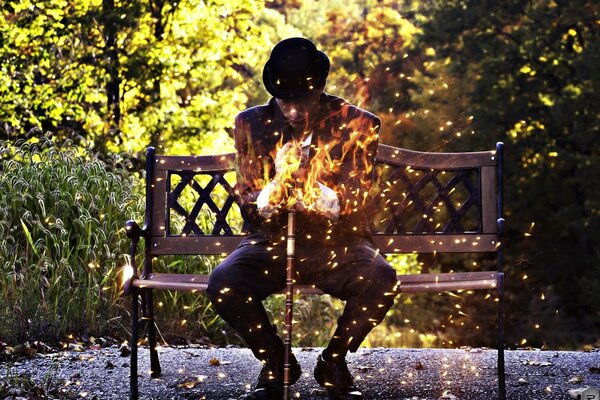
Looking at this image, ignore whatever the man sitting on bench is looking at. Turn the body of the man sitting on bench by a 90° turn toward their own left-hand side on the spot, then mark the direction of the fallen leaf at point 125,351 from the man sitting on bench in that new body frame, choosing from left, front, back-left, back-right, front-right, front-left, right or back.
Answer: back-left

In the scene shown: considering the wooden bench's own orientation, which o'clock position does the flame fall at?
The flame is roughly at 1 o'clock from the wooden bench.

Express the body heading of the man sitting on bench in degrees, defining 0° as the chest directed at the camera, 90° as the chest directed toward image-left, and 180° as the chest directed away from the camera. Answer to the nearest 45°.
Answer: approximately 0°

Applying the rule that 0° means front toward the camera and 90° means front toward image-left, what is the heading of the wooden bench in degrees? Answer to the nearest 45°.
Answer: approximately 0°

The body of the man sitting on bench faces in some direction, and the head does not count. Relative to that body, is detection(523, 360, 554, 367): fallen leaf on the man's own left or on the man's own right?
on the man's own left

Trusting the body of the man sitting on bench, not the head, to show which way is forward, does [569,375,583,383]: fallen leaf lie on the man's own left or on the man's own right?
on the man's own left

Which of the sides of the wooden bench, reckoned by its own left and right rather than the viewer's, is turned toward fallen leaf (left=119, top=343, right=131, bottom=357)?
right

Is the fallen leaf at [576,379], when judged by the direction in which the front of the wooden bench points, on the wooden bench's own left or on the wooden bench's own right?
on the wooden bench's own left
